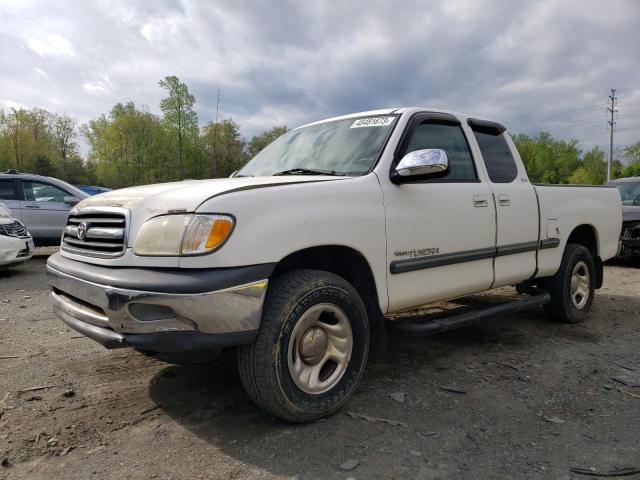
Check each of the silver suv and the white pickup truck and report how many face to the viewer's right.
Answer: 1

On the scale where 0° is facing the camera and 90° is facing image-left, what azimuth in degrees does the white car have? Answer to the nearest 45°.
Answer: approximately 315°

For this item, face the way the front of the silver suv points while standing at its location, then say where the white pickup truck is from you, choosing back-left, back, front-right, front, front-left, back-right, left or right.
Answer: right

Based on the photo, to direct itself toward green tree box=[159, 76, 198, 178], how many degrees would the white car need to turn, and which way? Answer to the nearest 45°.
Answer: approximately 135° to its left

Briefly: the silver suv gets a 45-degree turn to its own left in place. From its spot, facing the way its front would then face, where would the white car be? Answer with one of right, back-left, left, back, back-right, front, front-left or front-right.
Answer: back-right

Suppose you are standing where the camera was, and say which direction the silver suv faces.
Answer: facing to the right of the viewer

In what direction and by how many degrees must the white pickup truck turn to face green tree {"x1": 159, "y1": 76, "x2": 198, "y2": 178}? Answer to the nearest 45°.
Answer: approximately 135° to its right

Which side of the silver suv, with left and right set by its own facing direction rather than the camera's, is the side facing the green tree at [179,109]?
left

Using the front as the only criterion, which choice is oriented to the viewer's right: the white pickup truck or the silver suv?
the silver suv

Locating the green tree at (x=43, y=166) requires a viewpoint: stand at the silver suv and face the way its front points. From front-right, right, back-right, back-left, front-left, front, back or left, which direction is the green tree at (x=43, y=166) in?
left

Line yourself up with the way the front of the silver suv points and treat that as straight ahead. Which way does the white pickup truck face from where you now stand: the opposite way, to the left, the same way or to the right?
the opposite way

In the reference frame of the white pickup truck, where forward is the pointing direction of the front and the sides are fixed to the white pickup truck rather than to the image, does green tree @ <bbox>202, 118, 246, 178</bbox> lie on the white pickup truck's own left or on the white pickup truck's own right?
on the white pickup truck's own right

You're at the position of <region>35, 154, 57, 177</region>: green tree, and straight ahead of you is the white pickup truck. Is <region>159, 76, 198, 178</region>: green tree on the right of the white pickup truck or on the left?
left

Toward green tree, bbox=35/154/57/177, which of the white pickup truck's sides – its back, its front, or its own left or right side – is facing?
right
